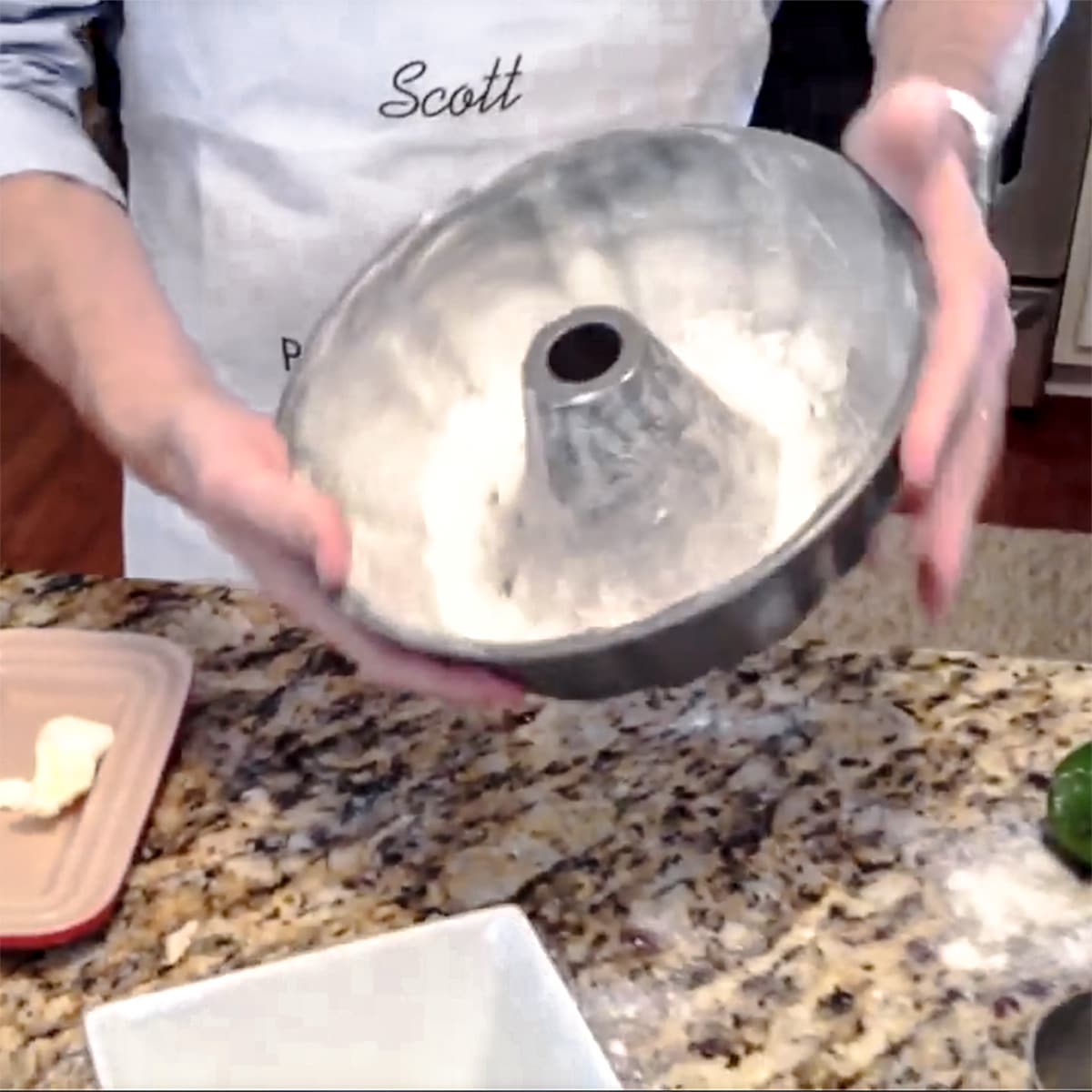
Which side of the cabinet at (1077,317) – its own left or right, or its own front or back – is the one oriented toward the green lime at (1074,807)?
front

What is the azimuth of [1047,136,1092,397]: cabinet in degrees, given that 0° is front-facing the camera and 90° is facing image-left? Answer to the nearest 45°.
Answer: approximately 0°

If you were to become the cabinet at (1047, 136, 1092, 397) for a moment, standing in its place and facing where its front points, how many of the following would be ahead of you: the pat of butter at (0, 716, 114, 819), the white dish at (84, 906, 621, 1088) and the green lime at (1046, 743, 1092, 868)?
3

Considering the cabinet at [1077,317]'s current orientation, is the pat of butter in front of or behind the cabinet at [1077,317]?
in front

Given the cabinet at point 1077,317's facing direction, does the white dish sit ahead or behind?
ahead

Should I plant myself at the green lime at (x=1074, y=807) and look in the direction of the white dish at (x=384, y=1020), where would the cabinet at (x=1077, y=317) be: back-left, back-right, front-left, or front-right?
back-right
